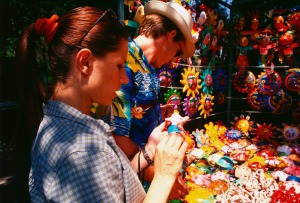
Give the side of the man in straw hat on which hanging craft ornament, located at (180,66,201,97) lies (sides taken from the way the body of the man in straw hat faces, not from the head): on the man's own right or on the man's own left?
on the man's own left

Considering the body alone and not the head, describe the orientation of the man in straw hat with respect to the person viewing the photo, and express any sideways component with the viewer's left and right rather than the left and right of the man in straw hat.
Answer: facing to the right of the viewer

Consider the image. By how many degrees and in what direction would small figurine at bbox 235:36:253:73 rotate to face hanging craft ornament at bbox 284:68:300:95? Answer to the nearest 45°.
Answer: approximately 90° to its left

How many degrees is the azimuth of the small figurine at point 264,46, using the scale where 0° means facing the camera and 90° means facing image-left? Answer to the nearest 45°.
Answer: approximately 0°

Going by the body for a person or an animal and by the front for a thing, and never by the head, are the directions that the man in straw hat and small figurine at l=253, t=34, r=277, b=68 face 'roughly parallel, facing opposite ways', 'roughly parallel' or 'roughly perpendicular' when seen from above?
roughly perpendicular

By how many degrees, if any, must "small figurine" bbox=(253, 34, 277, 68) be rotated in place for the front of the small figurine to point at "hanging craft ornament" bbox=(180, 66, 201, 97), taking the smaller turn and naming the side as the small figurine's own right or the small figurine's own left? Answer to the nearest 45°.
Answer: approximately 45° to the small figurine's own right
